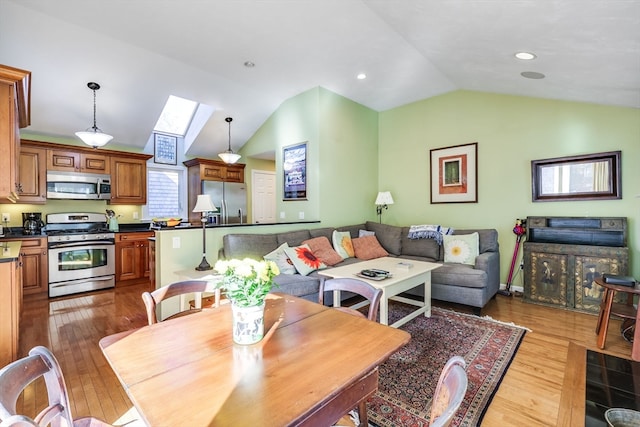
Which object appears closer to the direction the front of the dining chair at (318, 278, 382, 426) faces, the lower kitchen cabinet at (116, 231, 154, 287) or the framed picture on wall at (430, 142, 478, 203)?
the lower kitchen cabinet

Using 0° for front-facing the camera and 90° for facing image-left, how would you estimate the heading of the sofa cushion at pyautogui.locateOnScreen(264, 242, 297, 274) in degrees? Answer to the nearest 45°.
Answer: approximately 315°

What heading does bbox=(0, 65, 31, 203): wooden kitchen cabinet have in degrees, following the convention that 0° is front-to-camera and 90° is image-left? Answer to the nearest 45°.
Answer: approximately 270°

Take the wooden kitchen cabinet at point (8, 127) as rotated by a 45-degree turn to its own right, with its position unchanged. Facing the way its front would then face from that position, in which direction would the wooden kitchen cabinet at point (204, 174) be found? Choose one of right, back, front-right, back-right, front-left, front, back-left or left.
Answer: left

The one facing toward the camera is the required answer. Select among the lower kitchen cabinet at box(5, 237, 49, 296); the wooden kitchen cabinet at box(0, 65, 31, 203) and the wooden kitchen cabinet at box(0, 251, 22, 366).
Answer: the lower kitchen cabinet

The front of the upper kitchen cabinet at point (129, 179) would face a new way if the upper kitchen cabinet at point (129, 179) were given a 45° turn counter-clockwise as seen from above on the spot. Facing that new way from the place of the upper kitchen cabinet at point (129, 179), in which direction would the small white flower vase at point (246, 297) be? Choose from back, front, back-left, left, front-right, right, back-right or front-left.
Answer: front-right

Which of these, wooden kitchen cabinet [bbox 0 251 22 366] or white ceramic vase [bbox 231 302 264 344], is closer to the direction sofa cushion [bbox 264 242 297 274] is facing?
the white ceramic vase

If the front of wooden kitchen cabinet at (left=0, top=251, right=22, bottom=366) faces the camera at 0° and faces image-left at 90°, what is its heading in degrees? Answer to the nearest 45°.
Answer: approximately 270°

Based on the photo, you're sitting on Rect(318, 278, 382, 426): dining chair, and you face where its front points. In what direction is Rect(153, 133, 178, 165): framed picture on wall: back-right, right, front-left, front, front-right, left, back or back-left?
right

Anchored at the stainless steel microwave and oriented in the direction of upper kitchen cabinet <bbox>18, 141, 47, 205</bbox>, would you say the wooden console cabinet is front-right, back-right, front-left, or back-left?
back-left

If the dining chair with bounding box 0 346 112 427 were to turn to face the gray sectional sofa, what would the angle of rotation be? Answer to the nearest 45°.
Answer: approximately 45° to its left

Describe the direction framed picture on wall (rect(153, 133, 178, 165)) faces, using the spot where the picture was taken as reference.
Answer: facing the viewer and to the right of the viewer

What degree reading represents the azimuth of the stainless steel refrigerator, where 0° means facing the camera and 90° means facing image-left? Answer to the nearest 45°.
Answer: approximately 0°

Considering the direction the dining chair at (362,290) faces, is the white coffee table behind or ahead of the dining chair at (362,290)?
behind
